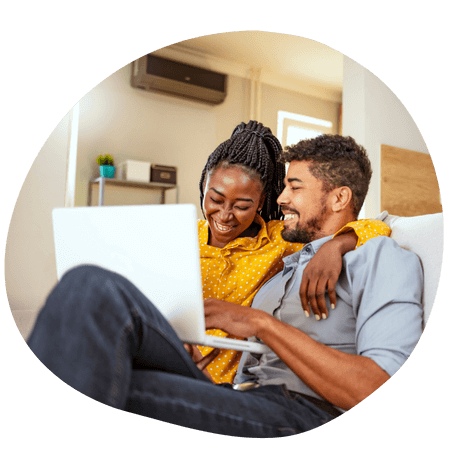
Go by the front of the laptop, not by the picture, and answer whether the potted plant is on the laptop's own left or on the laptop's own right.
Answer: on the laptop's own left

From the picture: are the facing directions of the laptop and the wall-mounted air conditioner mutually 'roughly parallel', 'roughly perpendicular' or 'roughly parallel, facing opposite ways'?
roughly perpendicular

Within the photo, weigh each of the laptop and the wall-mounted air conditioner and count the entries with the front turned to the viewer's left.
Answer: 0

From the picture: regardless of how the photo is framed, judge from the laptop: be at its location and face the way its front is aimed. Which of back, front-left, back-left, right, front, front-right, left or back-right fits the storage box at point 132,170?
front-left

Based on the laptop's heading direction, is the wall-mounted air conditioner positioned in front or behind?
in front

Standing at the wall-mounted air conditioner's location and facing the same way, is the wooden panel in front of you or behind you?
in front

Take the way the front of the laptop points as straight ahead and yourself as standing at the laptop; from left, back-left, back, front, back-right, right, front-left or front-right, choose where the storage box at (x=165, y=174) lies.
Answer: front-left

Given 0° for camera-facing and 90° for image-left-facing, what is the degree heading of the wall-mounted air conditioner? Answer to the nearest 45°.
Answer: approximately 315°
